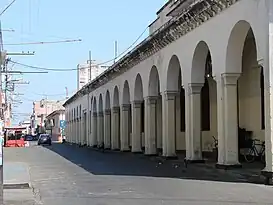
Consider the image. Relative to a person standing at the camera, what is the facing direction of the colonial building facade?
facing the viewer and to the left of the viewer
